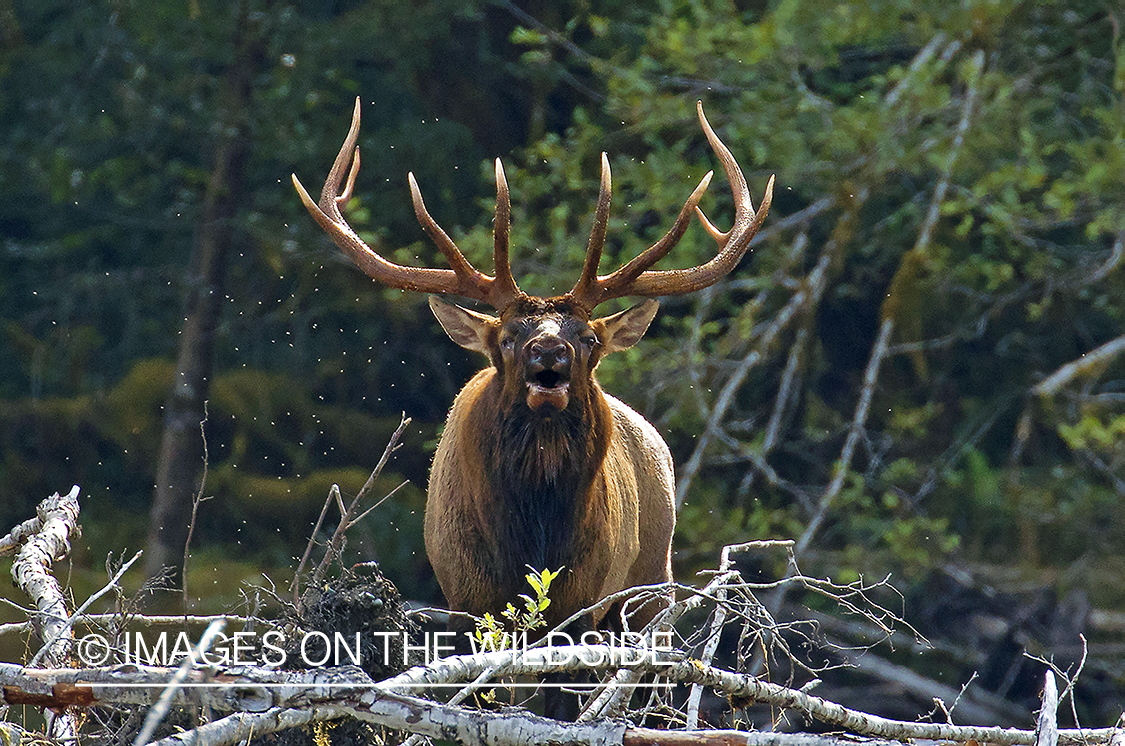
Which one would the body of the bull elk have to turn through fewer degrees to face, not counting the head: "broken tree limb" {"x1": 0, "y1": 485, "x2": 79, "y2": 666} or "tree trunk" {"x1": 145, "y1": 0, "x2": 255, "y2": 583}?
the broken tree limb

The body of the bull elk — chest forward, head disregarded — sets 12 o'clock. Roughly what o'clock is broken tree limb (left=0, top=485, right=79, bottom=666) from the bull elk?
The broken tree limb is roughly at 2 o'clock from the bull elk.

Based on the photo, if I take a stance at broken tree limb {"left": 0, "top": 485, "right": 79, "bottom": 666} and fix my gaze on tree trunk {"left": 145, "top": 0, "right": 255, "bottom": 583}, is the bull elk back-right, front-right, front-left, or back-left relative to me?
front-right

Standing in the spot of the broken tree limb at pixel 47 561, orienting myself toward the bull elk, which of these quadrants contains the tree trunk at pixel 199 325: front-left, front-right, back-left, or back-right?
front-left

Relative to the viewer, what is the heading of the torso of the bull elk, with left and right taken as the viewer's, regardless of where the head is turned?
facing the viewer
